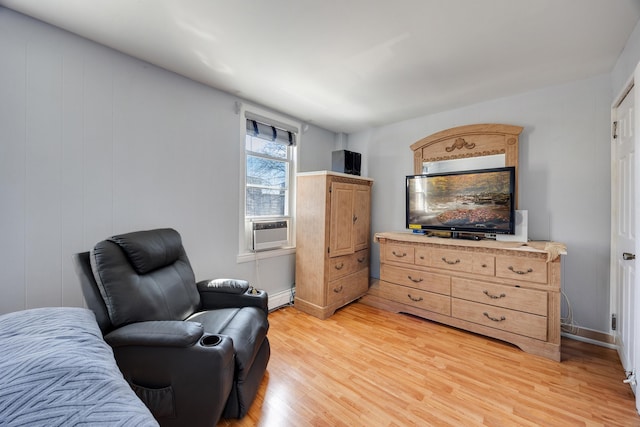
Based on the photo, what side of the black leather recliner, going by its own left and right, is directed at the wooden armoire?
left

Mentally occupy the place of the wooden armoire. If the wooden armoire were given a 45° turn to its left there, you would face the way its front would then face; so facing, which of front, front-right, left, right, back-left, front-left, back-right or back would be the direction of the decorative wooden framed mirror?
front

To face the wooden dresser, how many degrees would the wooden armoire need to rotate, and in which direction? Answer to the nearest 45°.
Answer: approximately 45° to its left

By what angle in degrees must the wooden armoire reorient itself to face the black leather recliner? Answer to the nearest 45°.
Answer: approximately 90° to its right

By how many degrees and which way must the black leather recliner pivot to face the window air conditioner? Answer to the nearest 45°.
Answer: approximately 90° to its left

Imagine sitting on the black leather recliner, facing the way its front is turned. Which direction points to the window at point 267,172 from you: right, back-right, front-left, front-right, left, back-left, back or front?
left

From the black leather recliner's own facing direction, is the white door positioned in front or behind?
in front

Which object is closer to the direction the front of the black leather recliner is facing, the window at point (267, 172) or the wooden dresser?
the wooden dresser

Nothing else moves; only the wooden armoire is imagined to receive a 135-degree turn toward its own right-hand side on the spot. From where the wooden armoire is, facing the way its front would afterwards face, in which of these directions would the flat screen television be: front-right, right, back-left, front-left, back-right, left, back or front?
back

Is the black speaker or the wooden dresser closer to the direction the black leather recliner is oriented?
the wooden dresser

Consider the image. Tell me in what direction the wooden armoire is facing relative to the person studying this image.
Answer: facing the viewer and to the right of the viewer

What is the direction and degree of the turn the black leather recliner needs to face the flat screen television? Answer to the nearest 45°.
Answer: approximately 45° to its left

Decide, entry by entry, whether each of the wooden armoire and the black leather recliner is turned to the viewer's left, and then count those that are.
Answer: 0

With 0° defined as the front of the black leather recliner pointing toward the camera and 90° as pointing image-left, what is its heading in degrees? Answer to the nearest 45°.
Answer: approximately 315°
